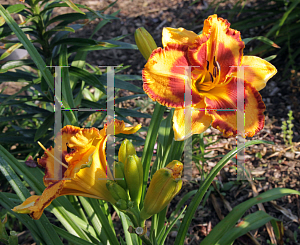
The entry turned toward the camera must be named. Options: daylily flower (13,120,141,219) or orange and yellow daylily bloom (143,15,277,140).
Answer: the orange and yellow daylily bloom

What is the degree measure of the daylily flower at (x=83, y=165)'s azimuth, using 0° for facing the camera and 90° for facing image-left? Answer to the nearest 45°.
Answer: approximately 90°

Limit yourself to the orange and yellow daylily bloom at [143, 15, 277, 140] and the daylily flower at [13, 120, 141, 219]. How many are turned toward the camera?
1

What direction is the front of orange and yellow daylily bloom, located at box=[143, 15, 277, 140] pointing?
toward the camera
